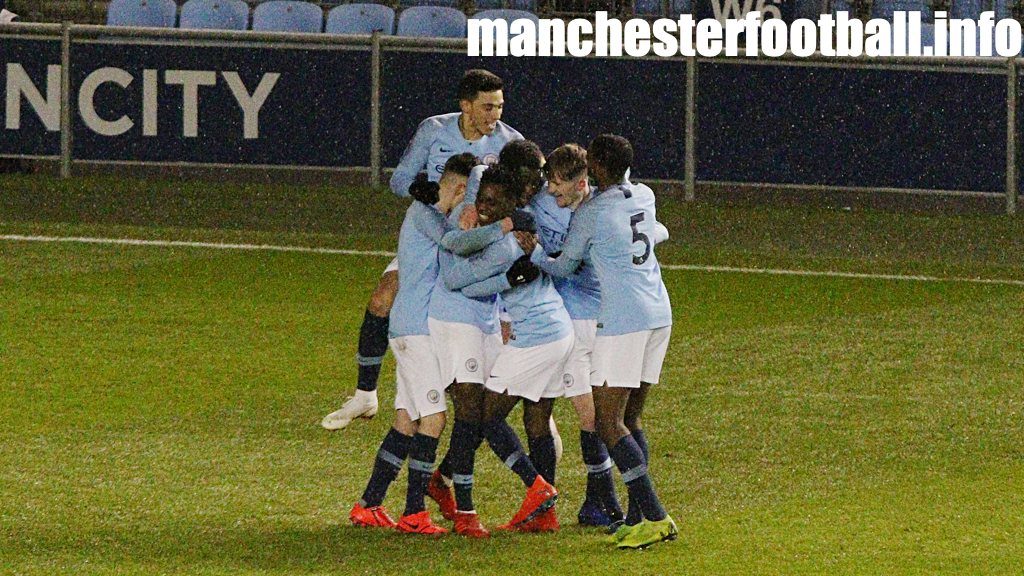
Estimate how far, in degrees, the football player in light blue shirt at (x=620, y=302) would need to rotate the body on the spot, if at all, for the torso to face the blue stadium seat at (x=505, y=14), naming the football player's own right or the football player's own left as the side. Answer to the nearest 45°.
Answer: approximately 45° to the football player's own right

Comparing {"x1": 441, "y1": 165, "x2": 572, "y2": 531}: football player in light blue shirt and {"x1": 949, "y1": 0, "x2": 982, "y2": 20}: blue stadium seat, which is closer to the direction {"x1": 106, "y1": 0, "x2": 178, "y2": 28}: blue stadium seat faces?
the football player in light blue shirt

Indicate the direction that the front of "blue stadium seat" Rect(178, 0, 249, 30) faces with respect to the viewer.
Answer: facing the viewer

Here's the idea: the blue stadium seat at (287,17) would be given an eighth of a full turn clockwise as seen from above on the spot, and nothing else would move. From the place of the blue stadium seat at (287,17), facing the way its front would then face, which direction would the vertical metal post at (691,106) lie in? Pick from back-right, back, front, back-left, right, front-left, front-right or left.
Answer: left

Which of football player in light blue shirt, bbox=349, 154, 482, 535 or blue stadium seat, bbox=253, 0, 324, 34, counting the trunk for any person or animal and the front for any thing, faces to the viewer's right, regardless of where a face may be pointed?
the football player in light blue shirt

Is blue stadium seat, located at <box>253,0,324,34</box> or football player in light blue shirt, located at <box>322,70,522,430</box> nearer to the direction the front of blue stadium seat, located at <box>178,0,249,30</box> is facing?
the football player in light blue shirt

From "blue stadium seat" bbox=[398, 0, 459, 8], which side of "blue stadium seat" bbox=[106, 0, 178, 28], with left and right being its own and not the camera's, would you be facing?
left

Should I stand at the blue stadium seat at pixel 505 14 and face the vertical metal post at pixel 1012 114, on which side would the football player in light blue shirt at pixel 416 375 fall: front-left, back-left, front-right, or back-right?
front-right

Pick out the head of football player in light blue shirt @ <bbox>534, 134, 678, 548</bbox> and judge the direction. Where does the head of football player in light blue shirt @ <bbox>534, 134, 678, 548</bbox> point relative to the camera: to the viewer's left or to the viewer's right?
to the viewer's left

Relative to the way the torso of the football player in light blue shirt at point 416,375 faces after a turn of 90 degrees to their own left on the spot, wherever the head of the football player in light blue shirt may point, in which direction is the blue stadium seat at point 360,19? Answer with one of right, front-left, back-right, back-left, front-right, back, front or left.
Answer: front

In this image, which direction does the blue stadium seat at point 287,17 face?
toward the camera

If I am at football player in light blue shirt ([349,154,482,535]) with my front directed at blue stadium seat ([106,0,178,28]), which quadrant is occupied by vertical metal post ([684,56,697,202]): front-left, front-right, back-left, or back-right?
front-right

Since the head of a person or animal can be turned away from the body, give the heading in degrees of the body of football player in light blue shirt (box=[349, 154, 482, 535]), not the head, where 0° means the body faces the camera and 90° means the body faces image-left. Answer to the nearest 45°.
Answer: approximately 270°

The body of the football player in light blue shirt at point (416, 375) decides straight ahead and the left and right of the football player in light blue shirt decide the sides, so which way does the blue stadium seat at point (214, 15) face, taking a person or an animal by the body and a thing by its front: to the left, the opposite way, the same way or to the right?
to the right

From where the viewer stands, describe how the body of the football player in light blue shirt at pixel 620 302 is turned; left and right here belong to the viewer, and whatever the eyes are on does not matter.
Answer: facing away from the viewer and to the left of the viewer

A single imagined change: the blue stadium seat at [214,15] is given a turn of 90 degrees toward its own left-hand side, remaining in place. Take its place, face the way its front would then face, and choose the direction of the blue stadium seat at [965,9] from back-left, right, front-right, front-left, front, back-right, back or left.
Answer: front
